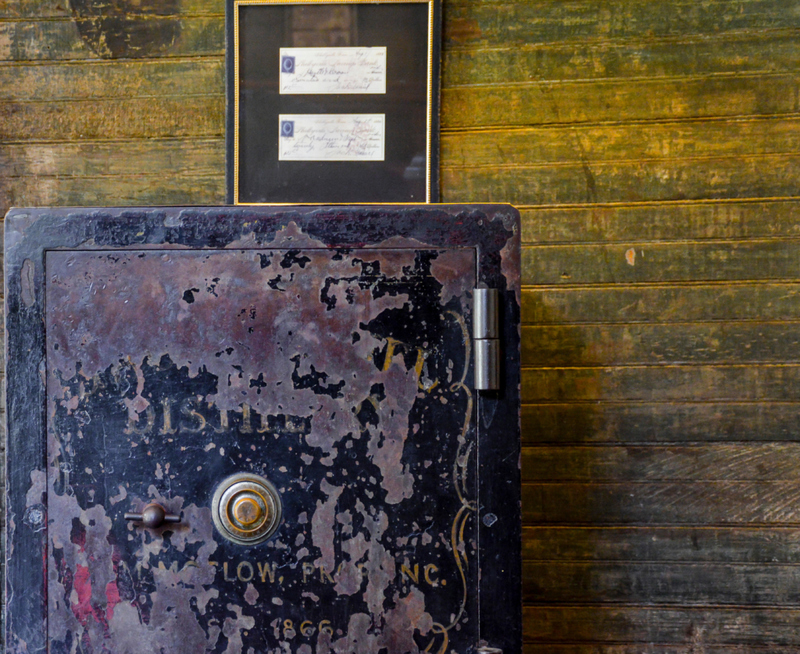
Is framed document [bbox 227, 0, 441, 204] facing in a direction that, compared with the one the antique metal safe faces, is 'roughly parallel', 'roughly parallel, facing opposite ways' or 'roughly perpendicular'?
roughly parallel

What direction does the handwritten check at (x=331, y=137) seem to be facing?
toward the camera

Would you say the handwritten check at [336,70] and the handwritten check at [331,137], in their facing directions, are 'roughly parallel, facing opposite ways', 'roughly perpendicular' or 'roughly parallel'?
roughly parallel

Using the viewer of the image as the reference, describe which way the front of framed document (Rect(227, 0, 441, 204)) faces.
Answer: facing the viewer

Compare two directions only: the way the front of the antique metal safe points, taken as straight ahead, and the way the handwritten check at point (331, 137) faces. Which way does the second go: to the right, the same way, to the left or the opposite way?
the same way
